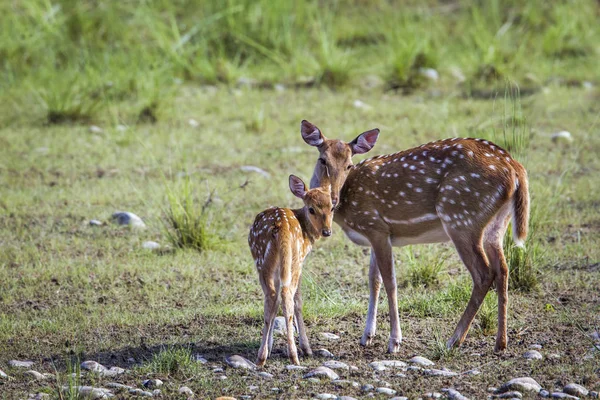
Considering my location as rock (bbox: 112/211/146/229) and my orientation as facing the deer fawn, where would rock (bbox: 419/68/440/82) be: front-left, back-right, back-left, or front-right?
back-left

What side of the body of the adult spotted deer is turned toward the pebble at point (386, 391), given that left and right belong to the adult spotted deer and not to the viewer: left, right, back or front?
left

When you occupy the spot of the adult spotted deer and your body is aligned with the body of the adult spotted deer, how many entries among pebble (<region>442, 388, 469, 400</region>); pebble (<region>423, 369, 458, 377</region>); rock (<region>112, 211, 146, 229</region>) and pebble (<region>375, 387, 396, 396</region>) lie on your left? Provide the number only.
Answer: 3

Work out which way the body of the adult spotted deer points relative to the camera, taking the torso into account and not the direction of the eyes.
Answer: to the viewer's left

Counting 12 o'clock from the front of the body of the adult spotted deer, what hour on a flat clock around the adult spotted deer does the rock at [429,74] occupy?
The rock is roughly at 3 o'clock from the adult spotted deer.

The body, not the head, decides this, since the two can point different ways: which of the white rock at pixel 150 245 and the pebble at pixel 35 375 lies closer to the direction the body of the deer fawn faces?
the white rock

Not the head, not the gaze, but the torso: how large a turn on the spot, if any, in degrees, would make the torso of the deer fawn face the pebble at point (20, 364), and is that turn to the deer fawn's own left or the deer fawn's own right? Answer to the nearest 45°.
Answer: approximately 135° to the deer fawn's own left

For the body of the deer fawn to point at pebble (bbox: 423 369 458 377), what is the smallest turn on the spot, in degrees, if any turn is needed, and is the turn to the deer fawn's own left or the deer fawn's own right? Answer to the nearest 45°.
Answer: approximately 90° to the deer fawn's own right

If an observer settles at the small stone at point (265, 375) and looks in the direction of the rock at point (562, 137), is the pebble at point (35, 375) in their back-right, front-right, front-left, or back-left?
back-left

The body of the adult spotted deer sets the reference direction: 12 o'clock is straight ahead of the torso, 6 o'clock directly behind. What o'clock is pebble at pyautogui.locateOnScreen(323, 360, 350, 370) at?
The pebble is roughly at 10 o'clock from the adult spotted deer.

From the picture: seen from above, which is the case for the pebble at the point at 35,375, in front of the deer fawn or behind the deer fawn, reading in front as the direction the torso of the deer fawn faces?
behind

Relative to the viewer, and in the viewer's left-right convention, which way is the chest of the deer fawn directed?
facing away from the viewer and to the right of the viewer

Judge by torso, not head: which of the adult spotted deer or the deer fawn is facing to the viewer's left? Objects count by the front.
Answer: the adult spotted deer

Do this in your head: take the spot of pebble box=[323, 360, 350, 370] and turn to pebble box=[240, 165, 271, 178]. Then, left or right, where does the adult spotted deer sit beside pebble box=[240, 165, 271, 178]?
right

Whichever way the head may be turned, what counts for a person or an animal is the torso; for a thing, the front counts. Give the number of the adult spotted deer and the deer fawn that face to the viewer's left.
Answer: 1
